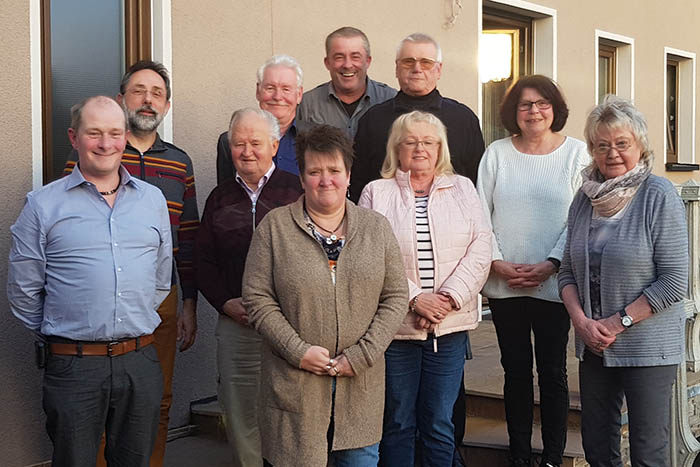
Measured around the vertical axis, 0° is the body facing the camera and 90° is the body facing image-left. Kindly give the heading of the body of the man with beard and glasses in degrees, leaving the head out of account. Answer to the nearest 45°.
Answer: approximately 0°

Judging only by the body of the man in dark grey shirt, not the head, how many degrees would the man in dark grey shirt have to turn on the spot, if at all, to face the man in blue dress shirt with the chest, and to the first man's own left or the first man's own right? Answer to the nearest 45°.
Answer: approximately 45° to the first man's own right

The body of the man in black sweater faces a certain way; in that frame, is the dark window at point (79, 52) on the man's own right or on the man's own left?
on the man's own right

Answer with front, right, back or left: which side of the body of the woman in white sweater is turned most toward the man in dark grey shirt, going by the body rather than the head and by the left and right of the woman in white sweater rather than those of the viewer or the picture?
right

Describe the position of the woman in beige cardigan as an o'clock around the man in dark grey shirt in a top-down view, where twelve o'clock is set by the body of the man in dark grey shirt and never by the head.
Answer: The woman in beige cardigan is roughly at 12 o'clock from the man in dark grey shirt.
